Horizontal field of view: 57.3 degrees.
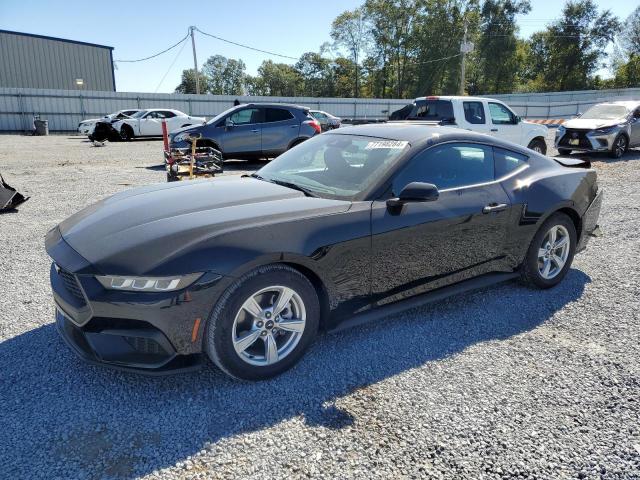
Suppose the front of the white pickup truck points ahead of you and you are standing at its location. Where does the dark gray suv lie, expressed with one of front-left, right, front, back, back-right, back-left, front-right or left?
back-left

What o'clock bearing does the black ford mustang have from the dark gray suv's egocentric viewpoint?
The black ford mustang is roughly at 9 o'clock from the dark gray suv.

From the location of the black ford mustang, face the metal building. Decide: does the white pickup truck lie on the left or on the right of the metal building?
right

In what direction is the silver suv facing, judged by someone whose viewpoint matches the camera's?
facing the viewer and to the left of the viewer

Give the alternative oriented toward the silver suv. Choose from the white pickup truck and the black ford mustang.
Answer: the white pickup truck

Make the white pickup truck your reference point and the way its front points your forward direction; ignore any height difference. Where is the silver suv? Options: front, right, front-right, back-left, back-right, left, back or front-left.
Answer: front

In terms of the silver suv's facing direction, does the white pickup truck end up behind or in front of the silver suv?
in front

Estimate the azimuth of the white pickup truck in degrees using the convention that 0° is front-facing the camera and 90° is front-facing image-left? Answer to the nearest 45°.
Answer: approximately 225°

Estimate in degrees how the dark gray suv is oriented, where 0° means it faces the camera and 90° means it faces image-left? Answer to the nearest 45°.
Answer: approximately 90°

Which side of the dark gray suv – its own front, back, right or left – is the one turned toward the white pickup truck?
back

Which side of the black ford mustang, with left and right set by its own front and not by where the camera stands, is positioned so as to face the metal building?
right

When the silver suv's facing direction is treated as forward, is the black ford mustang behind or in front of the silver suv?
in front

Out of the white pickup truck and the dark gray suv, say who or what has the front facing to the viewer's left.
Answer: the dark gray suv

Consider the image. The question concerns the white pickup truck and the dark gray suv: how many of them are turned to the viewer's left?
1

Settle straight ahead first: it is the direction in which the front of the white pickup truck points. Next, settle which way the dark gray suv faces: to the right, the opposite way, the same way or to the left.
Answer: the opposite way

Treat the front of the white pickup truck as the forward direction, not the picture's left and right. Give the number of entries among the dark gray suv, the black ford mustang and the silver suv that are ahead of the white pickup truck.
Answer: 1

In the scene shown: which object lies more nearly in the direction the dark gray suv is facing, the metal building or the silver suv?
the metal building
